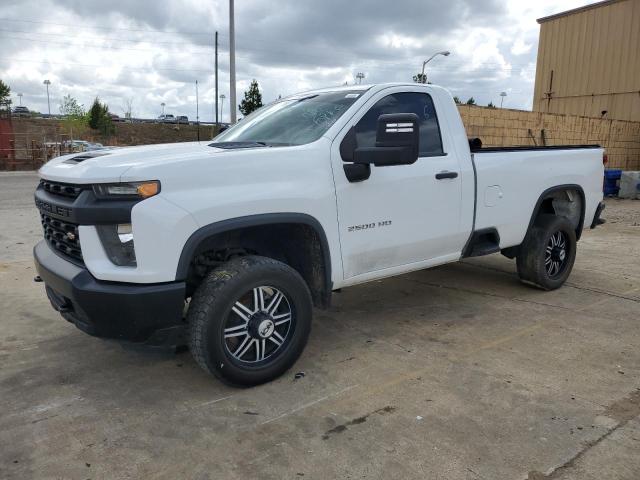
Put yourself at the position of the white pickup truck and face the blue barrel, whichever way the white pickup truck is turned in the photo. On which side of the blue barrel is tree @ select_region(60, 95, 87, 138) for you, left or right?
left

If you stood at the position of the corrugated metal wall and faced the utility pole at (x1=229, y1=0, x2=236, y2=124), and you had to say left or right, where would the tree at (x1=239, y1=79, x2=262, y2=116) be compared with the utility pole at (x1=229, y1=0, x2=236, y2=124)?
right

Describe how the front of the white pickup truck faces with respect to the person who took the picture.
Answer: facing the viewer and to the left of the viewer

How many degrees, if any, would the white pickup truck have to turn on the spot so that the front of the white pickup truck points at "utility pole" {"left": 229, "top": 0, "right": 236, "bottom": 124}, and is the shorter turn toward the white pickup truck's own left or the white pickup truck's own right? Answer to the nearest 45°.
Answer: approximately 135° to the white pickup truck's own right

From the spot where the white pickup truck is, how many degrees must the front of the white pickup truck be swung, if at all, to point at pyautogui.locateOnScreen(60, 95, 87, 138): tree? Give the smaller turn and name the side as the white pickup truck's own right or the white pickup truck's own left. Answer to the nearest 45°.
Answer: approximately 90° to the white pickup truck's own right

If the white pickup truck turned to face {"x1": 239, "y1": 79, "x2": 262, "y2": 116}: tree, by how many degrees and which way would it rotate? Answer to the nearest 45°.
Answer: approximately 135° to its right

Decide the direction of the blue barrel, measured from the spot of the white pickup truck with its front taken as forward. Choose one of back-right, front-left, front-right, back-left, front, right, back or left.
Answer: back

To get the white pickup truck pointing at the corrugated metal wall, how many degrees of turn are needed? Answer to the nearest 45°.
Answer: approximately 180°
